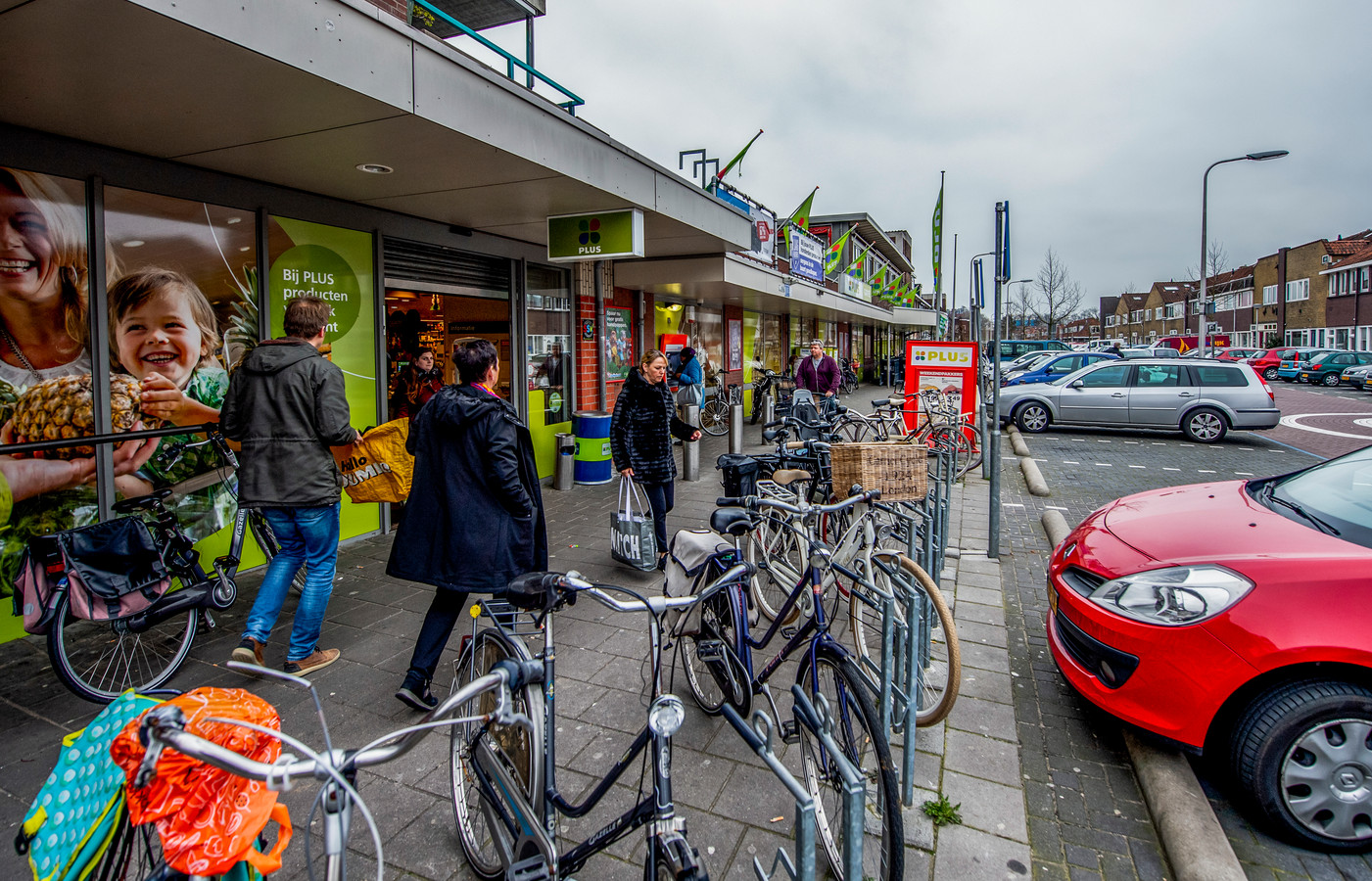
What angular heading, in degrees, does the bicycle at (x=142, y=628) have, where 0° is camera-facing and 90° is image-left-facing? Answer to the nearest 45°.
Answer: approximately 225°

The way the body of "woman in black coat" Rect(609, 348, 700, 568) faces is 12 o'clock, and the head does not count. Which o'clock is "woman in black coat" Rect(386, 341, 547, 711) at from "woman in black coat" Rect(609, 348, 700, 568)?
"woman in black coat" Rect(386, 341, 547, 711) is roughly at 2 o'clock from "woman in black coat" Rect(609, 348, 700, 568).

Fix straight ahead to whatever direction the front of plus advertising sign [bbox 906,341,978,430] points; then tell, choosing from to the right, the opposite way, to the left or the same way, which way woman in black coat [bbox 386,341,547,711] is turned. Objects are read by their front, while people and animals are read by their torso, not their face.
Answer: the opposite way

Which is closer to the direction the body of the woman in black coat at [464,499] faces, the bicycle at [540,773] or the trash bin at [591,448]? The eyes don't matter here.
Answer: the trash bin

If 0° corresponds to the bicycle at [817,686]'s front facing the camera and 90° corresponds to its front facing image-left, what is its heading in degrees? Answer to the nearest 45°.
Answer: approximately 315°

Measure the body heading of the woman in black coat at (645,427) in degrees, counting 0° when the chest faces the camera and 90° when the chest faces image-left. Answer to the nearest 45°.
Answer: approximately 315°

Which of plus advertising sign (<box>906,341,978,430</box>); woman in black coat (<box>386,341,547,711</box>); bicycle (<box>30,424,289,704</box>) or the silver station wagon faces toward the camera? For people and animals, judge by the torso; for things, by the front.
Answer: the plus advertising sign
